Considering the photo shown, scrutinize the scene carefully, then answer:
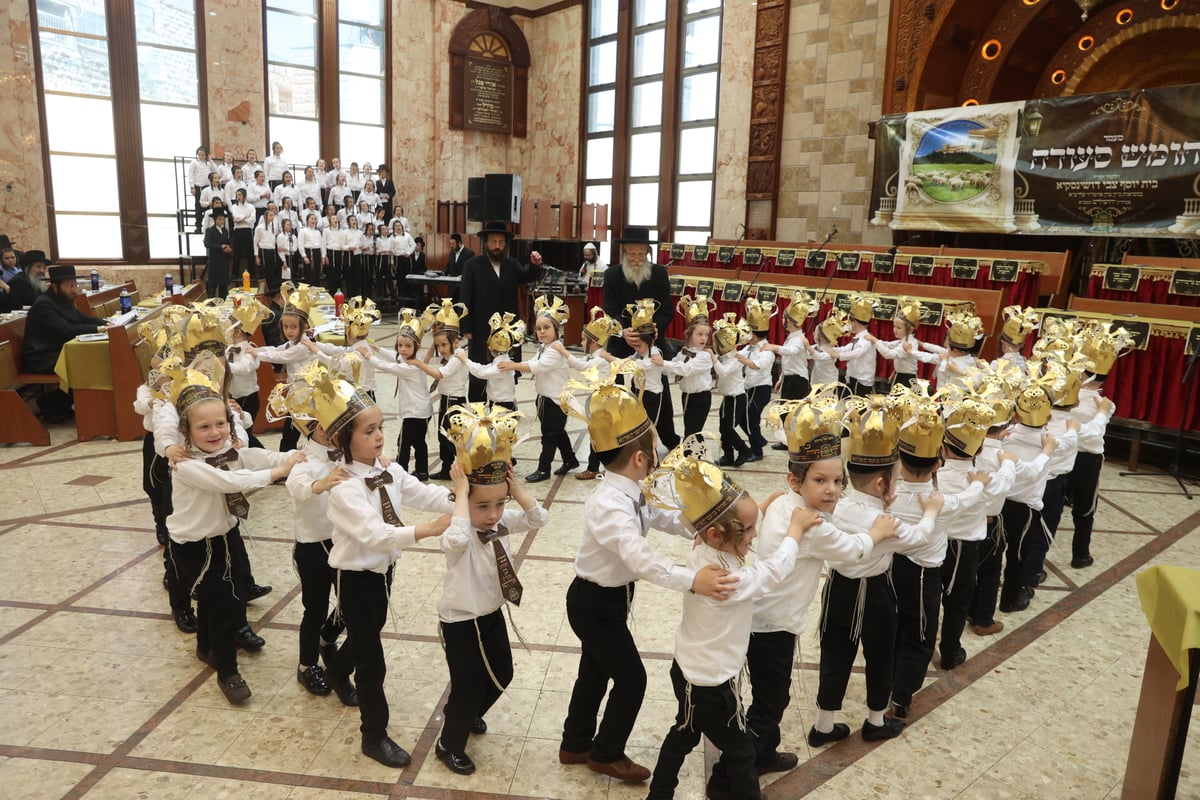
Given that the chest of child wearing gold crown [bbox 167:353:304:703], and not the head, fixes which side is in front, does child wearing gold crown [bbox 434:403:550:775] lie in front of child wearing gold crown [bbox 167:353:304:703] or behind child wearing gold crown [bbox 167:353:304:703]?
in front

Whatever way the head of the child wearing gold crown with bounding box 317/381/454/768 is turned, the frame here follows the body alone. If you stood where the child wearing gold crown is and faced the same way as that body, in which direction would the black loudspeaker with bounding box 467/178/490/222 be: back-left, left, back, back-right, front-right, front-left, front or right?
back-left

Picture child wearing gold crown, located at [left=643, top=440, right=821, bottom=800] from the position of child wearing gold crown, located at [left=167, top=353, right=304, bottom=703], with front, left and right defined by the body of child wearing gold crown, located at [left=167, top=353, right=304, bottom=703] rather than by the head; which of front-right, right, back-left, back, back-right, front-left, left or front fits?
front

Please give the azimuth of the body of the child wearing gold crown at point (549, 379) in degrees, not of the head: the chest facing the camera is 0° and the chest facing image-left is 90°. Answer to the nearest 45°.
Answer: approximately 90°

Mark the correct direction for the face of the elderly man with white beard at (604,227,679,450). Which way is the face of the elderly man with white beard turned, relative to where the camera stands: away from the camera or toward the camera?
toward the camera

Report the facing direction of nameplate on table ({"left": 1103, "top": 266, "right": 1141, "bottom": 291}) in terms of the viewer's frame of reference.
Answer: facing the viewer

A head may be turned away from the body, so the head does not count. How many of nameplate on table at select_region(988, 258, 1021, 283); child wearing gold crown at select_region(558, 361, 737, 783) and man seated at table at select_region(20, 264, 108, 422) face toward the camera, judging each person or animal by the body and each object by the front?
1

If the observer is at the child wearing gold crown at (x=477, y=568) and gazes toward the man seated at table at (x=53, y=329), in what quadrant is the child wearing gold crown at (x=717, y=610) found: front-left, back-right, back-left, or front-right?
back-right

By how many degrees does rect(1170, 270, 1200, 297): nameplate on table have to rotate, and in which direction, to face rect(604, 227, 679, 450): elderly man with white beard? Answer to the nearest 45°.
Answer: approximately 45° to its right

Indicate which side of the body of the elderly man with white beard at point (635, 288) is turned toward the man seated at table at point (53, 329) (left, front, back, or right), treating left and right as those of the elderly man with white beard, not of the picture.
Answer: right

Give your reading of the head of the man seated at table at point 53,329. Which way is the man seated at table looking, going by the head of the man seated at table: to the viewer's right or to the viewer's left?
to the viewer's right

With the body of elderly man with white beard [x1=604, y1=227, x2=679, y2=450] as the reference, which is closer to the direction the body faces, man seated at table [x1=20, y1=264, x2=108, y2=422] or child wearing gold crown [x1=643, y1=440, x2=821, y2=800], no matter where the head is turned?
the child wearing gold crown

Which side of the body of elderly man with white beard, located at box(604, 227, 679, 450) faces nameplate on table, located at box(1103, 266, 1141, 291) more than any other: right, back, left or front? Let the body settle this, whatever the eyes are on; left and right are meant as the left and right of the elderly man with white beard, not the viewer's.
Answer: left

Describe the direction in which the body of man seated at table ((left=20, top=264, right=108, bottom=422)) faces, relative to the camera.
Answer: to the viewer's right

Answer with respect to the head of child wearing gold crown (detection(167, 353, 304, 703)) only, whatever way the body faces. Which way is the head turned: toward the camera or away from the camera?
toward the camera

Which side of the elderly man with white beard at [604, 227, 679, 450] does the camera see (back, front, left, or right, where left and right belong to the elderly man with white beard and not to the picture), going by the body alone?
front

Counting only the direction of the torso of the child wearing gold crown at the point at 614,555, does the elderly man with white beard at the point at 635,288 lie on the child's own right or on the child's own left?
on the child's own left

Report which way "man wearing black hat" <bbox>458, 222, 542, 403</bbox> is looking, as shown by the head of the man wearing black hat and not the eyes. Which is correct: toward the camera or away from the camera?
toward the camera
